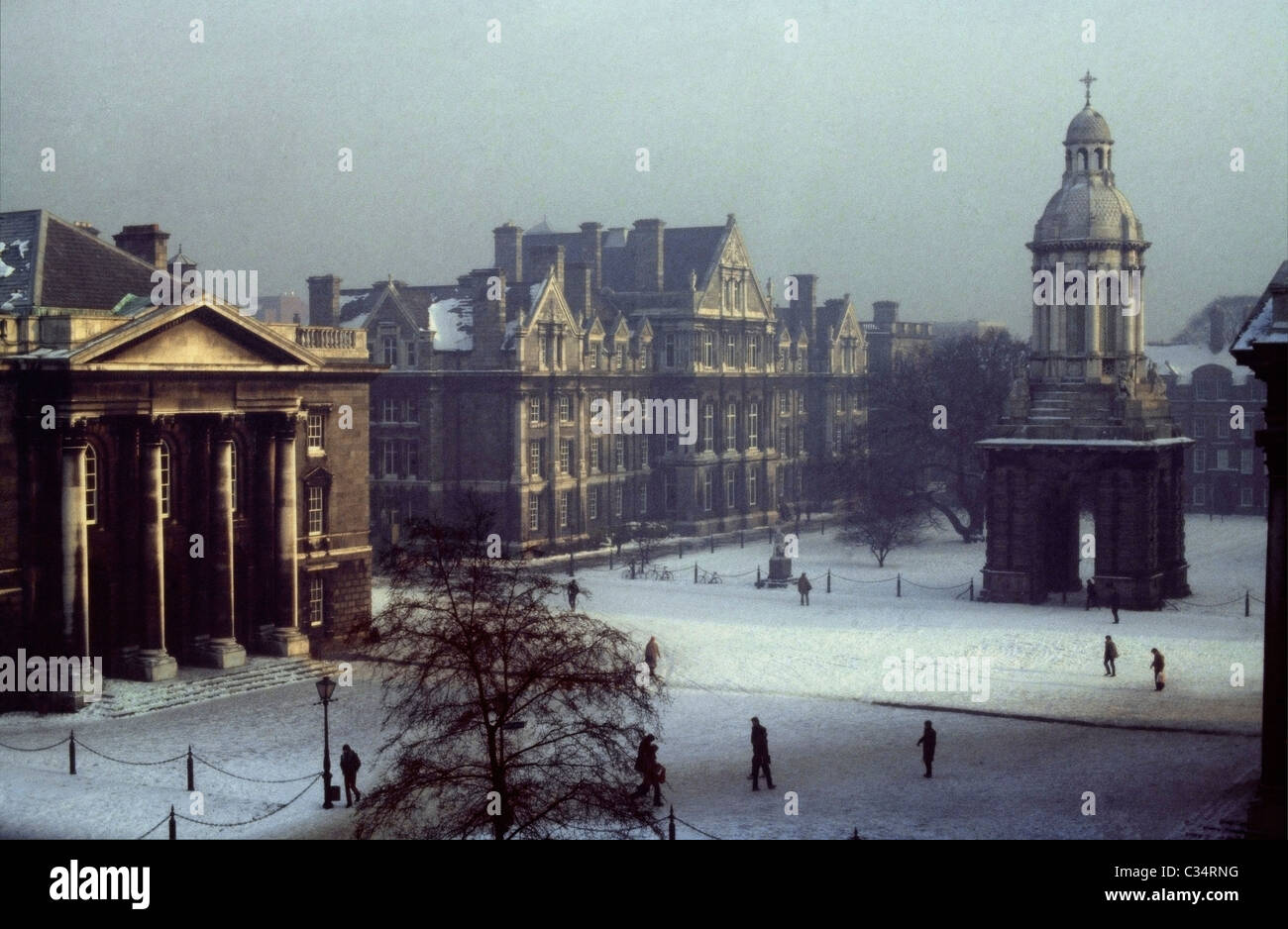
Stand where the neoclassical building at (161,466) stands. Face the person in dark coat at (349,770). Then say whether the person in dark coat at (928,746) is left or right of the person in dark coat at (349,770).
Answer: left

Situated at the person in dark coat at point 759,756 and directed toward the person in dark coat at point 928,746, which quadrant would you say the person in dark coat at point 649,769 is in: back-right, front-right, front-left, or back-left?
back-right

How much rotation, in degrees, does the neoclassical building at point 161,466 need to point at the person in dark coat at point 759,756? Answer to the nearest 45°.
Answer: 0° — it already faces them

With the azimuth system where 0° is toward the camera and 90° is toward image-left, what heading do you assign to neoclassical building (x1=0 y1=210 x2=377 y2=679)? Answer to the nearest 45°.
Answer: approximately 315°

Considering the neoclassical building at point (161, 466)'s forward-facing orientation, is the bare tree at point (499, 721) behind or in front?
in front

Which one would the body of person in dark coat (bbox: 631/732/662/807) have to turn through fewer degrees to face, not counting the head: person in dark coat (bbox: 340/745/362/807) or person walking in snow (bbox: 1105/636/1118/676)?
the person walking in snow

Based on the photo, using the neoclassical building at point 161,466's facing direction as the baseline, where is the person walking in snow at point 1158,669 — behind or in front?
in front
